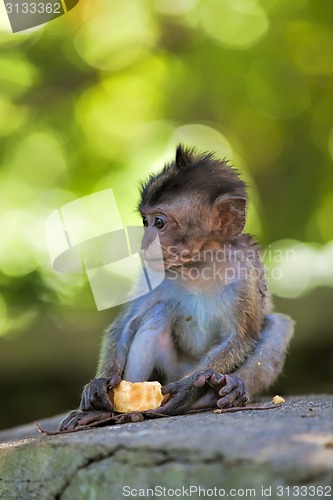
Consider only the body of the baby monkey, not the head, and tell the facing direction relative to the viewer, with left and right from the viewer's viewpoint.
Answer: facing the viewer and to the left of the viewer
